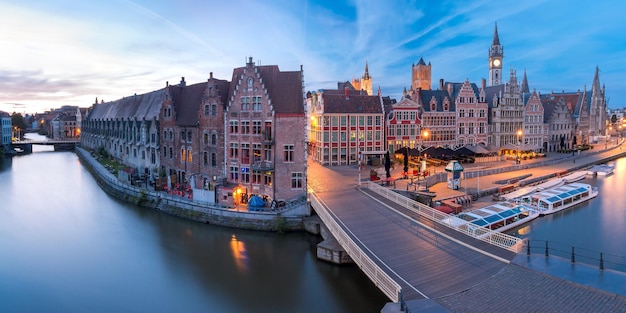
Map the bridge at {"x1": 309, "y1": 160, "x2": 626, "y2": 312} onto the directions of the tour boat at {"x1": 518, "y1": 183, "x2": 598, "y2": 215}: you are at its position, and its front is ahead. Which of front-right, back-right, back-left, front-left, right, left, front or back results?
back-right

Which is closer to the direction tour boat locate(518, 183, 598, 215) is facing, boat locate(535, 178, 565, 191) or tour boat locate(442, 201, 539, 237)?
the boat

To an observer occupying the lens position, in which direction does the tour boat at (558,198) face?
facing away from the viewer and to the right of the viewer

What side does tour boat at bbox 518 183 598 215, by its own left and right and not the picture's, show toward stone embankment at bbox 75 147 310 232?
back

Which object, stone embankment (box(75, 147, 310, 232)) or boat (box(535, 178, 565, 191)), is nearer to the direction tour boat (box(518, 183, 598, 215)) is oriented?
the boat

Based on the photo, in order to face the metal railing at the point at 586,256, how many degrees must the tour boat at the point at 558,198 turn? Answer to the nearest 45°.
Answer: approximately 135° to its right

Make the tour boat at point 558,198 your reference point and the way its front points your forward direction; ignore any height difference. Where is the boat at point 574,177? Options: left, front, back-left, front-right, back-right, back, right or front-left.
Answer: front-left

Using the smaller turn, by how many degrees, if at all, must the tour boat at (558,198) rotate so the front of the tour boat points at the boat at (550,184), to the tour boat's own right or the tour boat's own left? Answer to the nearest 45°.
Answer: approximately 45° to the tour boat's own left

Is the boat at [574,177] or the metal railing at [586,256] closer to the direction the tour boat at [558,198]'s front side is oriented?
the boat

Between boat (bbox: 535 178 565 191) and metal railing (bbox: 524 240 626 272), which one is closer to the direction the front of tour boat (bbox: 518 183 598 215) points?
the boat
